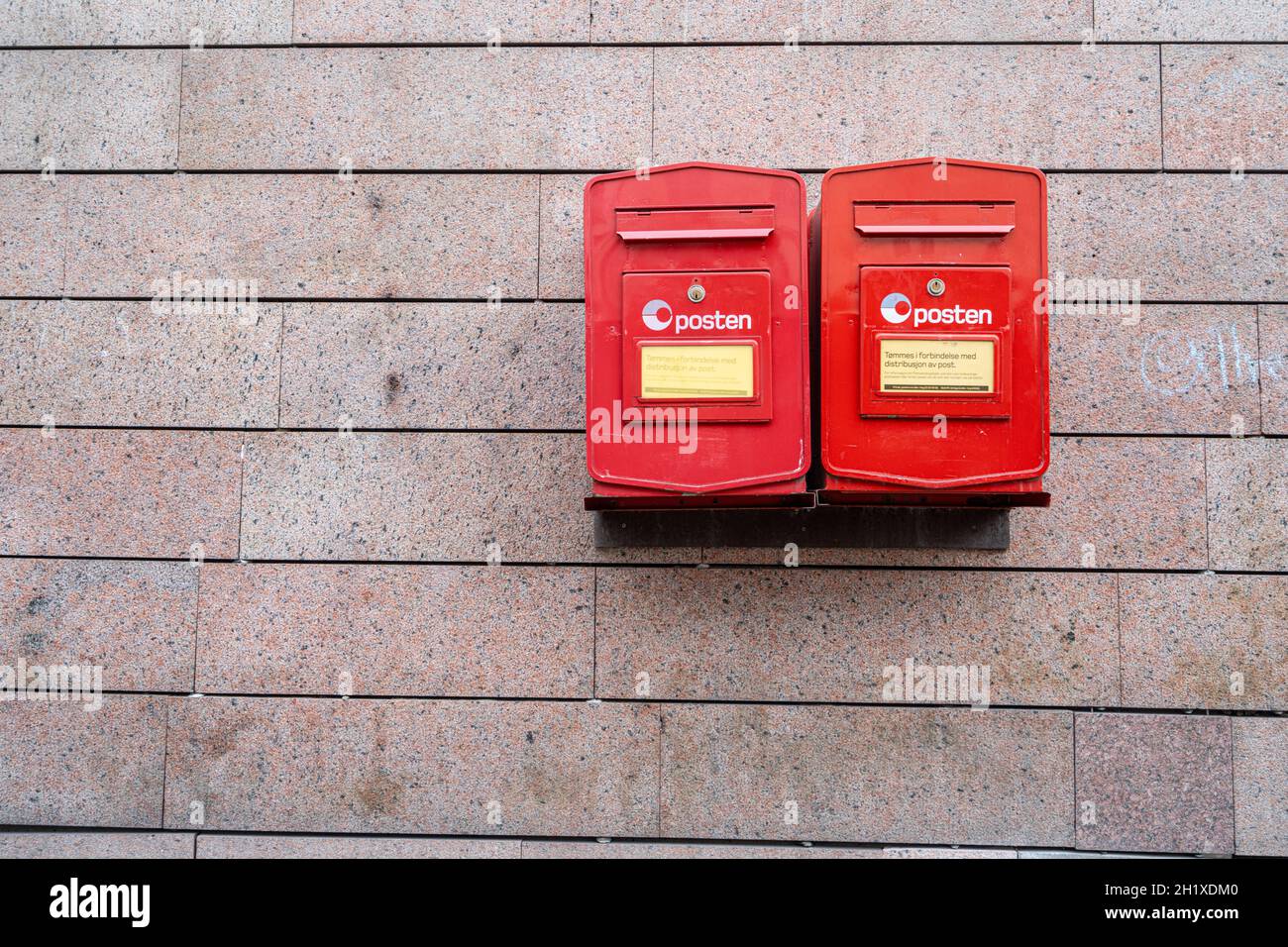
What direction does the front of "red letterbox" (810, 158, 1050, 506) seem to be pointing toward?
toward the camera

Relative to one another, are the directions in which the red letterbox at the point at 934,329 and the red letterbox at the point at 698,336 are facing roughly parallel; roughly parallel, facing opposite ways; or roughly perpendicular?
roughly parallel

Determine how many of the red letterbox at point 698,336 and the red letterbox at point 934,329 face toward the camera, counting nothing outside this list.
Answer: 2
